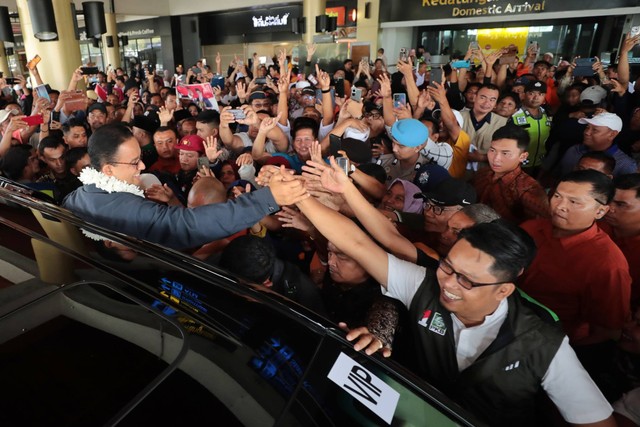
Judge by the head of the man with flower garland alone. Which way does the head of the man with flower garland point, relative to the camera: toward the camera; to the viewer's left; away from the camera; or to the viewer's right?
to the viewer's right

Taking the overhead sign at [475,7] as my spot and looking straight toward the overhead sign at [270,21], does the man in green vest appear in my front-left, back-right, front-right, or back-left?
back-left

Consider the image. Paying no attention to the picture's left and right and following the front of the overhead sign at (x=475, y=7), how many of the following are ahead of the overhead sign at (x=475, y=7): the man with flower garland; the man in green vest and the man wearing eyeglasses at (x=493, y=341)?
3

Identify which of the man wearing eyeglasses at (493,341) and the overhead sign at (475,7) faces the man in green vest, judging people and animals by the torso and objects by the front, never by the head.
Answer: the overhead sign

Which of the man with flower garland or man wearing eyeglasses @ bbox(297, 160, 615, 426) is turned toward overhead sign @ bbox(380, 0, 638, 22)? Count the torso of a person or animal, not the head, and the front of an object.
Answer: the man with flower garland

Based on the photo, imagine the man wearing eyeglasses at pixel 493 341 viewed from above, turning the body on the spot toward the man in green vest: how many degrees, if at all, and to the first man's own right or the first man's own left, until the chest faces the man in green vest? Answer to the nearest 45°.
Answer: approximately 135° to the first man's own right

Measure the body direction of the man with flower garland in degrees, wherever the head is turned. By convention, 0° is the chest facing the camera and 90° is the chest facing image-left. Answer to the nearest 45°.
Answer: approximately 225°

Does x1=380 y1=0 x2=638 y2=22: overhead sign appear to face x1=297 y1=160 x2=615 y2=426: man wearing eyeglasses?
yes

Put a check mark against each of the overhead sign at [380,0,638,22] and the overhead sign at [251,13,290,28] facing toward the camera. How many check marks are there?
2

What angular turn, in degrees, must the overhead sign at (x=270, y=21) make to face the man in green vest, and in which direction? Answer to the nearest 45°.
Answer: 0° — it already faces them

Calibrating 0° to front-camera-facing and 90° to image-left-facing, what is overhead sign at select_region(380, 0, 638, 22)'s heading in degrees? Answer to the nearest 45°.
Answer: approximately 0°

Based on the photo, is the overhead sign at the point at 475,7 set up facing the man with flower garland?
yes
